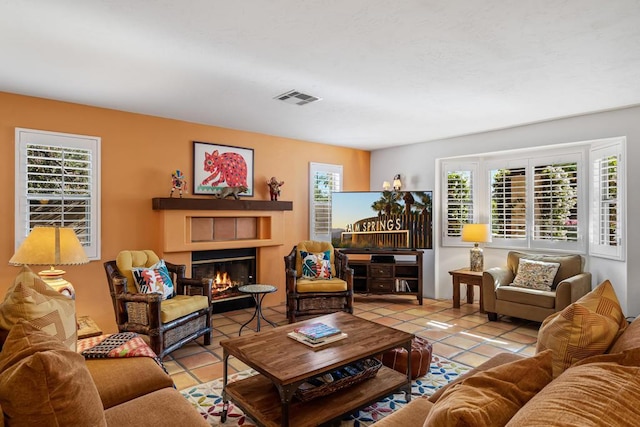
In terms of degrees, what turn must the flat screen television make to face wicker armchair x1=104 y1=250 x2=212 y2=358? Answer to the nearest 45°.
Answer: approximately 45° to its right

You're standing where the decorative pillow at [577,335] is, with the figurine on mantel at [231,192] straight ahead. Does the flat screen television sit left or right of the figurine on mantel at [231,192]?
right

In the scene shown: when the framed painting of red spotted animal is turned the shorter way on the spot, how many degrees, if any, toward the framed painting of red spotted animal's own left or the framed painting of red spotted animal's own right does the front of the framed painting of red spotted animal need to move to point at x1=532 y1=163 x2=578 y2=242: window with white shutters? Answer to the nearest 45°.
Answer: approximately 45° to the framed painting of red spotted animal's own left

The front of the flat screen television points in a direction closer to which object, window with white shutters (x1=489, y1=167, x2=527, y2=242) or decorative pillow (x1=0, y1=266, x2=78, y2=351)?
the decorative pillow

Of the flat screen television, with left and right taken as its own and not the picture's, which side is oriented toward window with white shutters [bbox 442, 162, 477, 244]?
left

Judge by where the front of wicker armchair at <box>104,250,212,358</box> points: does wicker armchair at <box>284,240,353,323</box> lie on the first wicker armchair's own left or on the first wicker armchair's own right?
on the first wicker armchair's own left

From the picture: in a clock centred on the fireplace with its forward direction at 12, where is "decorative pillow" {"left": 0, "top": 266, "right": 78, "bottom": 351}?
The decorative pillow is roughly at 2 o'clock from the fireplace.
